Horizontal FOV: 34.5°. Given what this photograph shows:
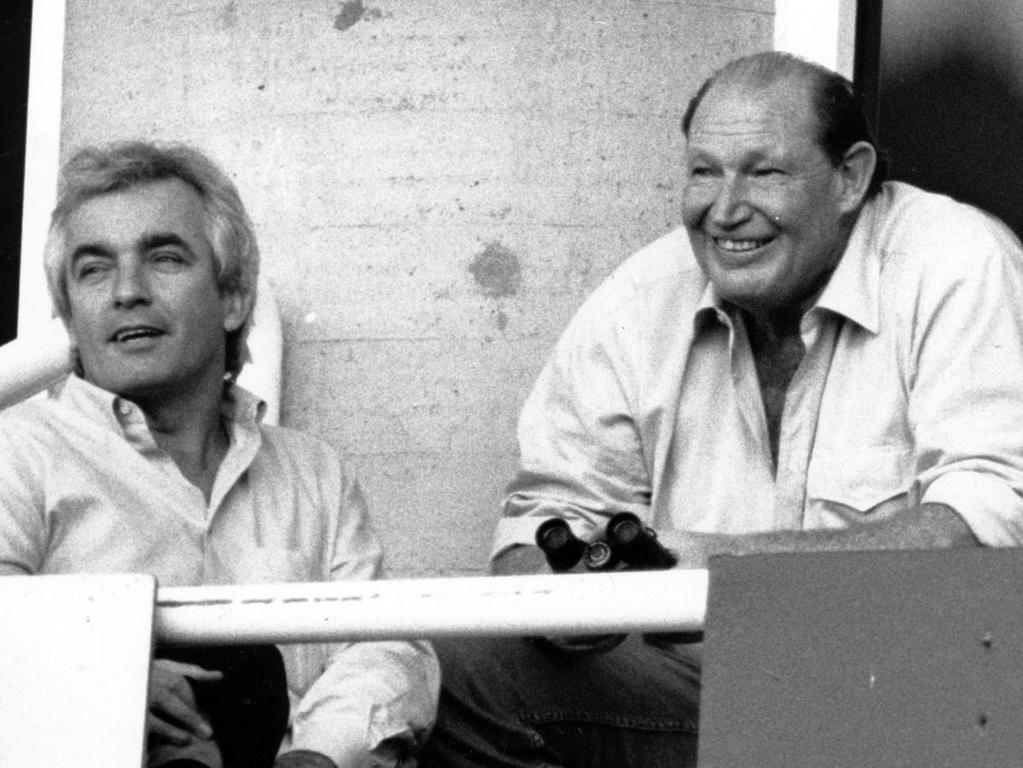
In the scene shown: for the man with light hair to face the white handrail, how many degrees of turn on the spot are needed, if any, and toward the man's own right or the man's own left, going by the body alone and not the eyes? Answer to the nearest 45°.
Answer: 0° — they already face it

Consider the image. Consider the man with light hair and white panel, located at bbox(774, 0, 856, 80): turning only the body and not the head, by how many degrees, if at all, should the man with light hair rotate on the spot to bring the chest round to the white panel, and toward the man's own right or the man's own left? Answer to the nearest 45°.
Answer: approximately 135° to the man's own left

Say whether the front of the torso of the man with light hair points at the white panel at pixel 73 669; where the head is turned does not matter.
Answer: yes

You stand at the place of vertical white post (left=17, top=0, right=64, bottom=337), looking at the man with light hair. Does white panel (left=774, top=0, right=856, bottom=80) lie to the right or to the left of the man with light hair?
left

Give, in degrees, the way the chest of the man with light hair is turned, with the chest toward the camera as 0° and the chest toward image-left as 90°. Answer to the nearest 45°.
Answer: approximately 0°

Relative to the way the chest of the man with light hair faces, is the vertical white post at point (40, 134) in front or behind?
behind

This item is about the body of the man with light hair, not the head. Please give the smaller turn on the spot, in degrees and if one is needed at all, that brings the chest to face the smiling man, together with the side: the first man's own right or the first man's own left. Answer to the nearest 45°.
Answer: approximately 90° to the first man's own left
